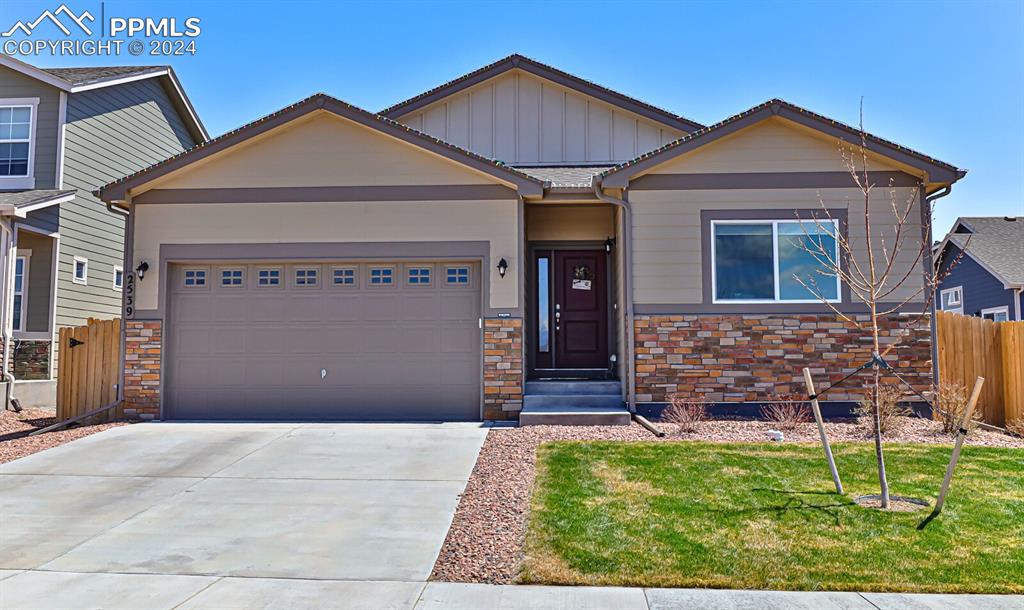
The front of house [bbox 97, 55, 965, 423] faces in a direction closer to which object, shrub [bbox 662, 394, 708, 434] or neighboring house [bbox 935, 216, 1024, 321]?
the shrub

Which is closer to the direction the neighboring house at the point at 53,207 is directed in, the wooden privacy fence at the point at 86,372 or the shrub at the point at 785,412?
the wooden privacy fence

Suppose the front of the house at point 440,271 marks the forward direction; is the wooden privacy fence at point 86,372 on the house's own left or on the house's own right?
on the house's own right

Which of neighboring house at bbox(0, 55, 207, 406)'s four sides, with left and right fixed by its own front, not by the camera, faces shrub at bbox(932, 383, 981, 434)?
left

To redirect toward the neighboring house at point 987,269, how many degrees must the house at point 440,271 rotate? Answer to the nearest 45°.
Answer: approximately 135° to its left

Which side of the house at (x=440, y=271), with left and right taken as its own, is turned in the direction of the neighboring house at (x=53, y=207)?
right

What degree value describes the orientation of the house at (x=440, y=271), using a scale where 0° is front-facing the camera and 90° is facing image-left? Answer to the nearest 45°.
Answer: approximately 0°

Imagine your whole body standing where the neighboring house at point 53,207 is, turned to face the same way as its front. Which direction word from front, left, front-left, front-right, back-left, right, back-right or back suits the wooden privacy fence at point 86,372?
front-left

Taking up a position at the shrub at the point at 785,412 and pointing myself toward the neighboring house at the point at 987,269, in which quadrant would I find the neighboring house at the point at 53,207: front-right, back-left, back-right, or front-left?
back-left

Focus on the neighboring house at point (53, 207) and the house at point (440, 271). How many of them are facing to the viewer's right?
0

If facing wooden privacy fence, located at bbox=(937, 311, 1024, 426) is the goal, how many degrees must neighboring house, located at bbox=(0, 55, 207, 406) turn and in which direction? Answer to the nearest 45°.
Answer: approximately 90° to its left

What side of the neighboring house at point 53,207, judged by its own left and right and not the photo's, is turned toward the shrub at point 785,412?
left

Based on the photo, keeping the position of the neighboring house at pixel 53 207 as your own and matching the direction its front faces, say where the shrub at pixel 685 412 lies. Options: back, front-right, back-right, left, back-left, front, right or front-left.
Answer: left

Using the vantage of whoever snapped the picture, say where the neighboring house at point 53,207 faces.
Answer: facing the viewer and to the left of the viewer

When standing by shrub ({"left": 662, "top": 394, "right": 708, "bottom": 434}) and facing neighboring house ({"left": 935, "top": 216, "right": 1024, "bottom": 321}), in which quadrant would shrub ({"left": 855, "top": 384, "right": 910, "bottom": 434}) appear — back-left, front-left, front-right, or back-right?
front-right

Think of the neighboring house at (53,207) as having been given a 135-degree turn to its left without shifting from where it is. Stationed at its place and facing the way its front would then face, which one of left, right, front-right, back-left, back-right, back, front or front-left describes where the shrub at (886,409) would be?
front-right

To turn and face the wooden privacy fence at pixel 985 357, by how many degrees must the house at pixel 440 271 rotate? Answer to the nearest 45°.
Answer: approximately 90° to its left

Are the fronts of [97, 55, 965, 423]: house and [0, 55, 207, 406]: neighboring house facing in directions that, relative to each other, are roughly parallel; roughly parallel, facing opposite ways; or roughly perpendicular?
roughly parallel
